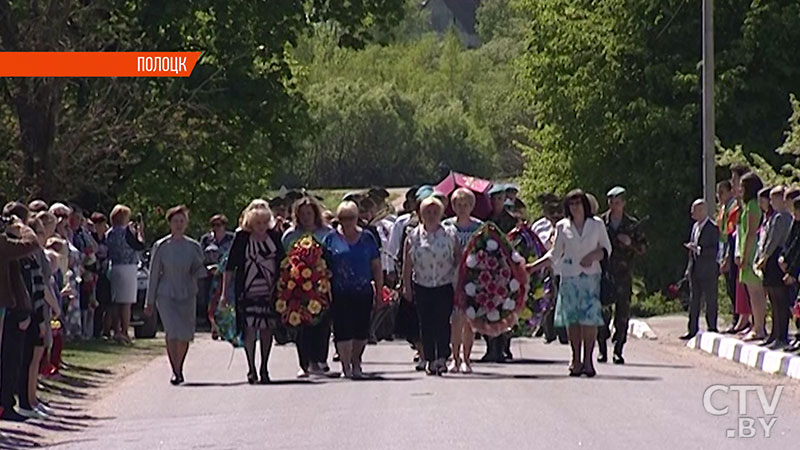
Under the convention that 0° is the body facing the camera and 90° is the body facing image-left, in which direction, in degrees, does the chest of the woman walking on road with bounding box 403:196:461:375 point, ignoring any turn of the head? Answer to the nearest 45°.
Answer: approximately 0°

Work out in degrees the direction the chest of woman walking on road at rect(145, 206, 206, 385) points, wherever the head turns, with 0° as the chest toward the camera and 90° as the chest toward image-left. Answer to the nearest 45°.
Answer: approximately 0°

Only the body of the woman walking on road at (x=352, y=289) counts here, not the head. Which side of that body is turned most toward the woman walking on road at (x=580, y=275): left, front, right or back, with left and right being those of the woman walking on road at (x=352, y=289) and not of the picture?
left

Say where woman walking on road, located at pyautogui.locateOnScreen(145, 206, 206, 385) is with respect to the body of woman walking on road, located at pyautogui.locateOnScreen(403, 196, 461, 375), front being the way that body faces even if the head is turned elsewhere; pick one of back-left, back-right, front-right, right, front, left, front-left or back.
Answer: right

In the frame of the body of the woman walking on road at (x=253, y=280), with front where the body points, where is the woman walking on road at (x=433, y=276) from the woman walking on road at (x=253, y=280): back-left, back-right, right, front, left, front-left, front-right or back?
left

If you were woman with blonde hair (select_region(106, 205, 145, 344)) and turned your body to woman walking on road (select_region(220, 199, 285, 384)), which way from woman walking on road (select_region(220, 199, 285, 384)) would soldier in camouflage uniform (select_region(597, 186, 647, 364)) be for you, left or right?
left
